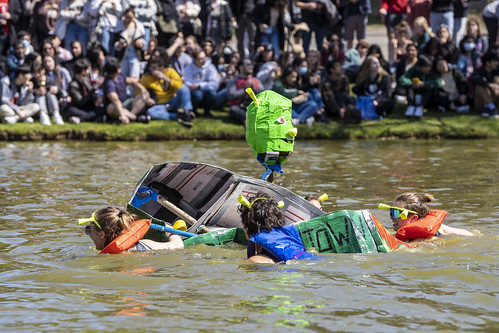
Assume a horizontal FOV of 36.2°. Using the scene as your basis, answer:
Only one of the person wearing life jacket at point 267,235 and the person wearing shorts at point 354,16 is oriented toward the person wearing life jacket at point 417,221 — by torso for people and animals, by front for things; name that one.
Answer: the person wearing shorts

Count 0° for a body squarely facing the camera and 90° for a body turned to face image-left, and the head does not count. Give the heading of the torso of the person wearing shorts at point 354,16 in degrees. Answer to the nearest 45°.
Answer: approximately 0°

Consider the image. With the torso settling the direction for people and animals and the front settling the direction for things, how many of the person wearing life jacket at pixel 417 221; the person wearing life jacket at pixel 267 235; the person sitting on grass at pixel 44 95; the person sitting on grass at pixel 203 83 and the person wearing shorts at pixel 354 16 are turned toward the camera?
3

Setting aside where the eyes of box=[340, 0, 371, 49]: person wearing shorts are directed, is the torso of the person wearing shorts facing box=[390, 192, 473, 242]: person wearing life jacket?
yes

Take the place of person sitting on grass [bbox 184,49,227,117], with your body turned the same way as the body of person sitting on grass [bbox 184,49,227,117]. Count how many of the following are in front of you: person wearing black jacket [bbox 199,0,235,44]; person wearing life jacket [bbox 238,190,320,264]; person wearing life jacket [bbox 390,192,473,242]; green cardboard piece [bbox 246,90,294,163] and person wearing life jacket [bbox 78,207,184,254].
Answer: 4

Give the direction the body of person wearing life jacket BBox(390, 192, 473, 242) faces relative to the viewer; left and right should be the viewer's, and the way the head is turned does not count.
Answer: facing to the left of the viewer

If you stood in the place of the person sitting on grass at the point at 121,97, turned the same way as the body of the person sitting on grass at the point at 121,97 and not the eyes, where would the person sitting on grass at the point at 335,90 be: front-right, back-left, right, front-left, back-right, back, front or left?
front-left

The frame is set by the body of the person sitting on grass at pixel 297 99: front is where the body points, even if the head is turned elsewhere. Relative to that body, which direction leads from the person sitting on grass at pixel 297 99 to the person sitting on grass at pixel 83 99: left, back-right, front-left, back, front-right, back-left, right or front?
back-right

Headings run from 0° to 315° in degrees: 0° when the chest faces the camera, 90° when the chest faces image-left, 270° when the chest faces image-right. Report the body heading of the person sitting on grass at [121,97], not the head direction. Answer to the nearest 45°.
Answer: approximately 315°

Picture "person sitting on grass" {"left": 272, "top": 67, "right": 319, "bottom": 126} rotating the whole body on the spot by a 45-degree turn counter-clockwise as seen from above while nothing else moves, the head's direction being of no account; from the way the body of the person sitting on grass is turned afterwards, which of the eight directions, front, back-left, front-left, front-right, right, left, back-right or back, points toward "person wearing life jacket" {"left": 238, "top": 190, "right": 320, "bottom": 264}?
right

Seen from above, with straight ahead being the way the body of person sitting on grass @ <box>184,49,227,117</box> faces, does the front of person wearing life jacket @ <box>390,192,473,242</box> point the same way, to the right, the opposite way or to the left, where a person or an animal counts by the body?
to the right

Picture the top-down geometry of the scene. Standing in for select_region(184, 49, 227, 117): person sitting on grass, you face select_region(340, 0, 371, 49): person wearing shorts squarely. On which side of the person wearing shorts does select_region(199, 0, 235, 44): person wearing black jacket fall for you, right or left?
left

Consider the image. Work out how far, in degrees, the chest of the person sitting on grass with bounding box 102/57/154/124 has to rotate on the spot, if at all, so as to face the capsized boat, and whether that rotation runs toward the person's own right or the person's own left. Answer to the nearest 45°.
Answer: approximately 45° to the person's own right

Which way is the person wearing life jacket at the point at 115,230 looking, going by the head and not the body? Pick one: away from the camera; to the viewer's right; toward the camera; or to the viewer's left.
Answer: to the viewer's left

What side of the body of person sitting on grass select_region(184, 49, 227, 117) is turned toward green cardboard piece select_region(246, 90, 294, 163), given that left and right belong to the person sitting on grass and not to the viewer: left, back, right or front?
front
